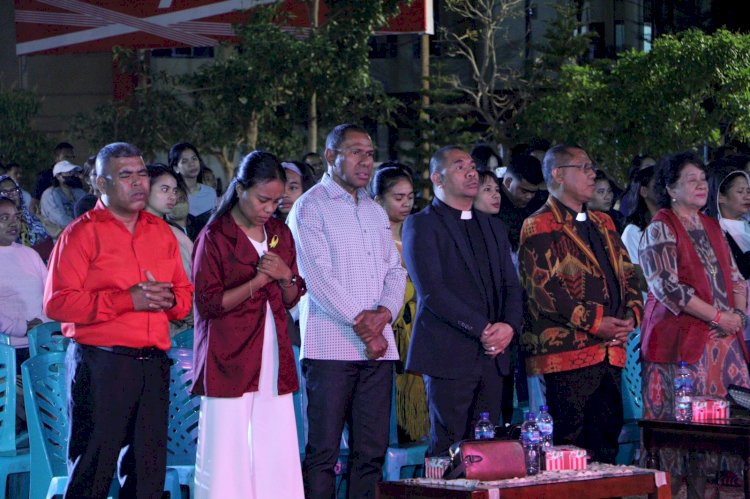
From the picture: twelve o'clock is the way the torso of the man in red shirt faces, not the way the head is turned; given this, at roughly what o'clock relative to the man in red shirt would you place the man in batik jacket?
The man in batik jacket is roughly at 10 o'clock from the man in red shirt.

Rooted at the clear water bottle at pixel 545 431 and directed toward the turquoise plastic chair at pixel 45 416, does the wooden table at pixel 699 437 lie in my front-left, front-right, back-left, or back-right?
back-right

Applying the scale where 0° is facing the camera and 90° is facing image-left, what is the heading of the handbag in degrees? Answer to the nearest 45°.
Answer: approximately 0°

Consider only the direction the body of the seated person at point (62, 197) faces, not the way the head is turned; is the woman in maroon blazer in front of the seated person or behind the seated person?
in front

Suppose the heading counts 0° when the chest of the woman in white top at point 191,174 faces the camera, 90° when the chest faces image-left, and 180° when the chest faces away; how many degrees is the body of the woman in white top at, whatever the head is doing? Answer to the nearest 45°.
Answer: approximately 315°

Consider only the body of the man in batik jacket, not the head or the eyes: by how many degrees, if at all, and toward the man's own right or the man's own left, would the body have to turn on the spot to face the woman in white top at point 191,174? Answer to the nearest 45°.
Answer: approximately 180°

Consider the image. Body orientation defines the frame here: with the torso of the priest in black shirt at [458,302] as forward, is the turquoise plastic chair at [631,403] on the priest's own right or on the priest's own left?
on the priest's own left

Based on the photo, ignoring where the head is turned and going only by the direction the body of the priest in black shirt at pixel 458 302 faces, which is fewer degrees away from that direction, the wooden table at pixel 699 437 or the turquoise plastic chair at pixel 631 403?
the wooden table

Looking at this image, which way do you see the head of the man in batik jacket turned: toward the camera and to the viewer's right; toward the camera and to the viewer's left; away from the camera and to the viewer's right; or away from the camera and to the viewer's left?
toward the camera and to the viewer's right

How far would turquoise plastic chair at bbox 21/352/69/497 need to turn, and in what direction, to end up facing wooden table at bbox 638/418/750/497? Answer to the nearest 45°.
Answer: approximately 45° to its left

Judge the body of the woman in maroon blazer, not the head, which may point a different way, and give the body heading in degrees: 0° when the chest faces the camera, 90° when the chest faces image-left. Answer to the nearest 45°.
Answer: approximately 315°
